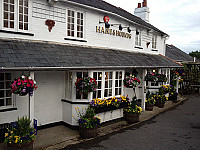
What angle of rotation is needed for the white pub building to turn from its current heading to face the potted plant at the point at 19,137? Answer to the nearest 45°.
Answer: approximately 45° to its right

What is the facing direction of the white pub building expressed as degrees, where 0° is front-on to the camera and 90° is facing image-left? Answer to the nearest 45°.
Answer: approximately 315°

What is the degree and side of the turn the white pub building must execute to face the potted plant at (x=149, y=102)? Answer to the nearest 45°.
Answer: approximately 90° to its left
